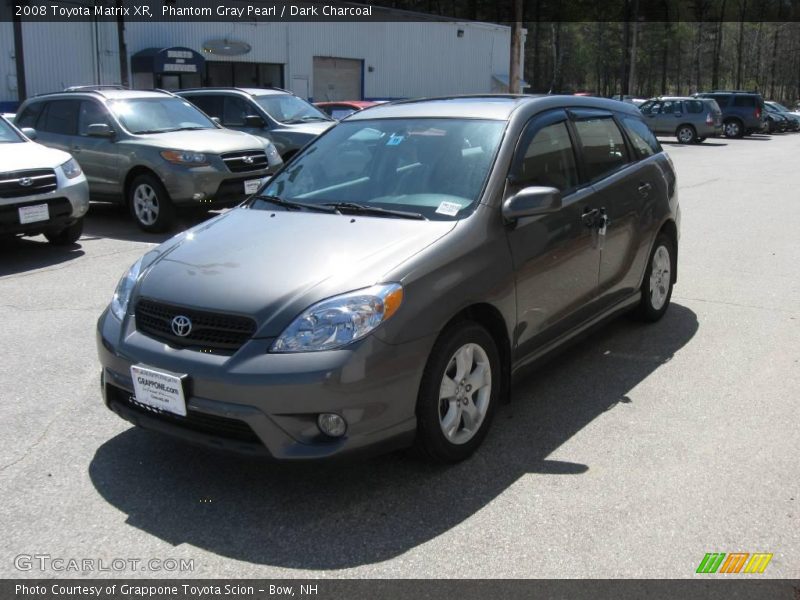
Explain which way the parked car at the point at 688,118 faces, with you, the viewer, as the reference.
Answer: facing away from the viewer and to the left of the viewer

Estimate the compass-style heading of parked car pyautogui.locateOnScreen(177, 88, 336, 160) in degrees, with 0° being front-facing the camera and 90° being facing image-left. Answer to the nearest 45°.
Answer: approximately 315°

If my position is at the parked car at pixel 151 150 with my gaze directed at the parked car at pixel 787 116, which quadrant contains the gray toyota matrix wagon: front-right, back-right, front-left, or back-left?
back-right

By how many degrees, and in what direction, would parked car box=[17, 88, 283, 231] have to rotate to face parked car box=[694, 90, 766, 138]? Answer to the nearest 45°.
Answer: approximately 90° to its left

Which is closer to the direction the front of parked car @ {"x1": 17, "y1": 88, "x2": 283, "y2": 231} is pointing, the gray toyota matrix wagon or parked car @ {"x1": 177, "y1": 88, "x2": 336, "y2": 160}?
the gray toyota matrix wagon

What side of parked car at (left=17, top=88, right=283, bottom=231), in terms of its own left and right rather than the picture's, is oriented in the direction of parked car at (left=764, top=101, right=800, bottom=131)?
left

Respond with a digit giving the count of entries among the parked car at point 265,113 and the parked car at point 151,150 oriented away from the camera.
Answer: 0

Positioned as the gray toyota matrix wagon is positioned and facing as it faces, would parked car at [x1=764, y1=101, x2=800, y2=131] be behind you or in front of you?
behind

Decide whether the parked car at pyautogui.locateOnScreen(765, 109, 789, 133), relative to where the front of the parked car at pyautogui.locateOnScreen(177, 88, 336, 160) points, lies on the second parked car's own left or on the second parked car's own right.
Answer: on the second parked car's own left

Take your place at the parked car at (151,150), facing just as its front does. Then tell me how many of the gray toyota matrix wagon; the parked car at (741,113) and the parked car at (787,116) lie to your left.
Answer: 2

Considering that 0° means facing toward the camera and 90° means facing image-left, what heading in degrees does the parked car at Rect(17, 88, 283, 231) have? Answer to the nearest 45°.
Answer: approximately 315°

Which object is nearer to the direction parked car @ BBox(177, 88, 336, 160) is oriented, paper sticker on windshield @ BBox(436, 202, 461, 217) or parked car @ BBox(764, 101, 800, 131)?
the paper sticker on windshield

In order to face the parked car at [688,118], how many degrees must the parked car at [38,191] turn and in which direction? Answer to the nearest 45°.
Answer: approximately 90° to its left

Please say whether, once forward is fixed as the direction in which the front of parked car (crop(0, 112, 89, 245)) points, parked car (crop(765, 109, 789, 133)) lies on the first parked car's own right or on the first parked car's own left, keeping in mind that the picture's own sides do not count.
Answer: on the first parked car's own left
